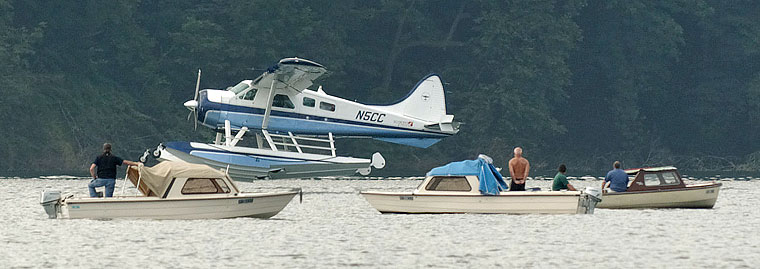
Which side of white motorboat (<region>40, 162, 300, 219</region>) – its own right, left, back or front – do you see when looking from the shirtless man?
front

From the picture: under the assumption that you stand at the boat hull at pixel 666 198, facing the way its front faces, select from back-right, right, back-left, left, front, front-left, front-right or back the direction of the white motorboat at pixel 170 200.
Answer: back-right

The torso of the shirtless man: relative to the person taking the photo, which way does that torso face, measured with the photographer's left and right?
facing away from the viewer

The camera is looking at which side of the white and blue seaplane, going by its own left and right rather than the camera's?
left

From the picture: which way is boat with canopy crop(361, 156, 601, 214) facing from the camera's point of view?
to the viewer's left

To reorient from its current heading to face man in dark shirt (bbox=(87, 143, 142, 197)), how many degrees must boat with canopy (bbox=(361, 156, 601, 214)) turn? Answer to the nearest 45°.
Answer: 0° — it already faces them

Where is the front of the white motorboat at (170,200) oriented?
to the viewer's right

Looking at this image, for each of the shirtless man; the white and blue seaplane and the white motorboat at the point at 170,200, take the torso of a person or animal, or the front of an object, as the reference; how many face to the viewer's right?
1

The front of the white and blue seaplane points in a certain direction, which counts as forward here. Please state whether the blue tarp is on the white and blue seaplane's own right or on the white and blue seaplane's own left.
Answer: on the white and blue seaplane's own left

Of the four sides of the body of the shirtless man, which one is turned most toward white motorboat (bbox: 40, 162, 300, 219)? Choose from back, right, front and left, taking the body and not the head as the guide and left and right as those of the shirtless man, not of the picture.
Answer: left

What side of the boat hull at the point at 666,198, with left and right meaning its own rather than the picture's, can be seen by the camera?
right

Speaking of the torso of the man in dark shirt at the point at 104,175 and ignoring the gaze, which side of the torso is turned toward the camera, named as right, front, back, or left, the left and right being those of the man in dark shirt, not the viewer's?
back

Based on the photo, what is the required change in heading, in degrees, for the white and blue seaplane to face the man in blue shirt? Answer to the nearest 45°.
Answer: approximately 135° to its left
